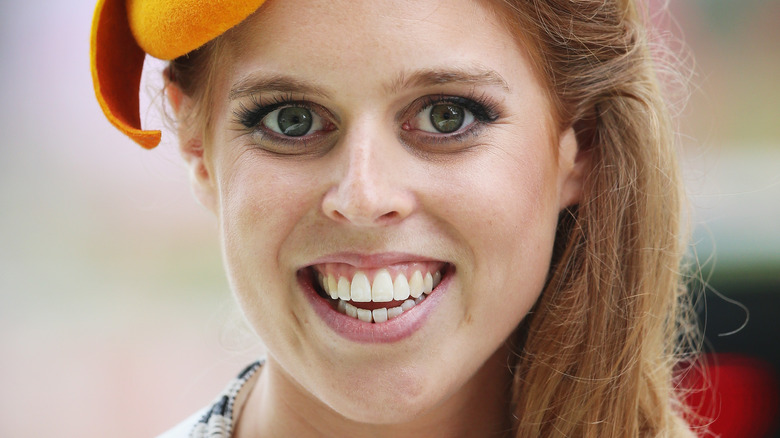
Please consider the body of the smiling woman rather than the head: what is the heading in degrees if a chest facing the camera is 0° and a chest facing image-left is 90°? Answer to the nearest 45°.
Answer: approximately 0°
